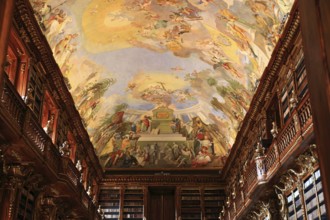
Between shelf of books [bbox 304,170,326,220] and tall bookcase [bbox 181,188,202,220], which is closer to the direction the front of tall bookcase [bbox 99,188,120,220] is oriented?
the shelf of books

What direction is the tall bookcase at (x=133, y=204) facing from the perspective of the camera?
toward the camera

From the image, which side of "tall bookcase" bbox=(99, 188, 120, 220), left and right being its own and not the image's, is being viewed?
front

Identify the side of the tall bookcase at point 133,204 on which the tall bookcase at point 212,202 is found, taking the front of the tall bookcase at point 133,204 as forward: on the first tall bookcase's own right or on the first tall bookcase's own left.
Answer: on the first tall bookcase's own left

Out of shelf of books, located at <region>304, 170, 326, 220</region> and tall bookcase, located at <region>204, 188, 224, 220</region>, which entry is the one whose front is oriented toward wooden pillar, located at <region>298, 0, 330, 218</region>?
the tall bookcase

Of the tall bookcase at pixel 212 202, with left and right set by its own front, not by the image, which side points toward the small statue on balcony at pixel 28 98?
front

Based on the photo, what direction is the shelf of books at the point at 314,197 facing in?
to the viewer's left

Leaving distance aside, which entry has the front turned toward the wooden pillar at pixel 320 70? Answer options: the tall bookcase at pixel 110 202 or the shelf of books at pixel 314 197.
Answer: the tall bookcase

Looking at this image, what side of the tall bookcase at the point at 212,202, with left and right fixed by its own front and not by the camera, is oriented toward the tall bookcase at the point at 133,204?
right

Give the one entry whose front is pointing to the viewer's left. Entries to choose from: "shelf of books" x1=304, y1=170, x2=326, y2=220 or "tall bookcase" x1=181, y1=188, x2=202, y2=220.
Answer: the shelf of books

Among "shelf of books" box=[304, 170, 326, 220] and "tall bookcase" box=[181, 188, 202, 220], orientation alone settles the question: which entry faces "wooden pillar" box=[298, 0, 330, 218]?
the tall bookcase

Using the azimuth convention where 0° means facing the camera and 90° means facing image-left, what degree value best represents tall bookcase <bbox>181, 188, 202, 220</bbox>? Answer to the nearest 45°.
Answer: approximately 0°

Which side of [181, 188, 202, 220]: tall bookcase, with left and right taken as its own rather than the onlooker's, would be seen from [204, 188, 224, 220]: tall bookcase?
left

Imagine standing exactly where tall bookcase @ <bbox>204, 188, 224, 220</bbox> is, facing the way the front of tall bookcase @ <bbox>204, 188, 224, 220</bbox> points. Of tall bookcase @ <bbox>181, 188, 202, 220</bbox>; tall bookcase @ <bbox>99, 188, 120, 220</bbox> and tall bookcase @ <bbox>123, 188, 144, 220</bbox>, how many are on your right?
3

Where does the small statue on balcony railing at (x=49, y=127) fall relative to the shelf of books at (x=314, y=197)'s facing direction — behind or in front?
in front

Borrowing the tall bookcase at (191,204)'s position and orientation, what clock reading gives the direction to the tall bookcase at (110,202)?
the tall bookcase at (110,202) is roughly at 3 o'clock from the tall bookcase at (191,204).

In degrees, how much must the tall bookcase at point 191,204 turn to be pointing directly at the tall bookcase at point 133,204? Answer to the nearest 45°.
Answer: approximately 90° to its right

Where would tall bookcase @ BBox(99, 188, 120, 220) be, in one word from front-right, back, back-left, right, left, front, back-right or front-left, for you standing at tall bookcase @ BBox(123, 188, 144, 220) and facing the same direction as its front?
right
